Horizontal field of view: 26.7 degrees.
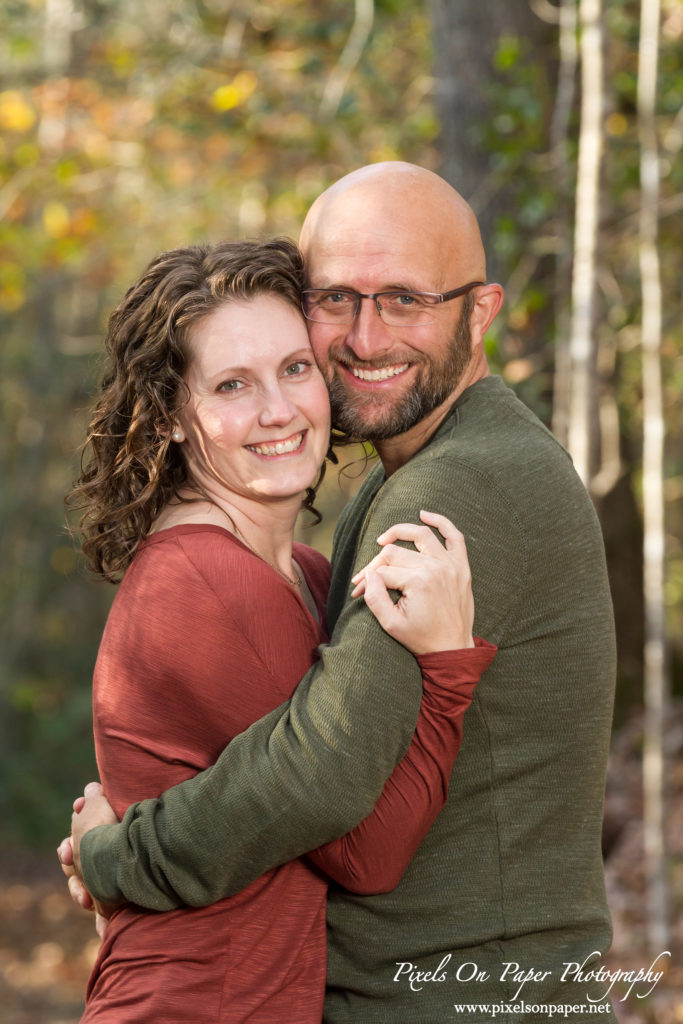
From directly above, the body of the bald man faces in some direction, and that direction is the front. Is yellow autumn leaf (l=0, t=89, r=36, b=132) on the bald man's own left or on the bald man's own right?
on the bald man's own right

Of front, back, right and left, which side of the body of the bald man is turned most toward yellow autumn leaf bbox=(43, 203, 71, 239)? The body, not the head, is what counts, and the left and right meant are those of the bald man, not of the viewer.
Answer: right

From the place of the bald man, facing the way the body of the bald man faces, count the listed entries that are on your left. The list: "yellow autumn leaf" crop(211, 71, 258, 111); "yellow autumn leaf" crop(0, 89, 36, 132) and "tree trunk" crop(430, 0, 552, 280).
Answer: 0

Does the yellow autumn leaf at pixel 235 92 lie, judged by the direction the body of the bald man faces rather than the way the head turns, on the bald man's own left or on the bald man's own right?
on the bald man's own right

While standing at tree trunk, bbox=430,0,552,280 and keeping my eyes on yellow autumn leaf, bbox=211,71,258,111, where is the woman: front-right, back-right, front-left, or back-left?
back-left

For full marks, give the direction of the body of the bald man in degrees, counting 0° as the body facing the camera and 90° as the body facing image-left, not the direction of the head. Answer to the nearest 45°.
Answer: approximately 90°

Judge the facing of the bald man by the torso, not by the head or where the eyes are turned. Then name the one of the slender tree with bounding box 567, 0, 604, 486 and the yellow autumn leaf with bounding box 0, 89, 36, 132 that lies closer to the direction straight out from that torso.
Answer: the yellow autumn leaf

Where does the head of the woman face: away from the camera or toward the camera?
toward the camera
